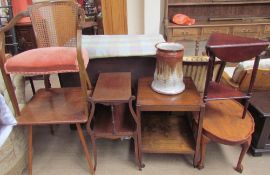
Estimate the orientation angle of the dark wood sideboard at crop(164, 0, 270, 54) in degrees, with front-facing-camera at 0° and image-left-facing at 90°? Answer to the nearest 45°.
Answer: approximately 0°

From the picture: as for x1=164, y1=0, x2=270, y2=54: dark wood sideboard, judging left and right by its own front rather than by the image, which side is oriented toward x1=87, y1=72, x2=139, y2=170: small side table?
front

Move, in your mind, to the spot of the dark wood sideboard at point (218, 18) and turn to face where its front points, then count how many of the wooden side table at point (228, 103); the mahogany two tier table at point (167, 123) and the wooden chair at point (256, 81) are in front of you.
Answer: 3

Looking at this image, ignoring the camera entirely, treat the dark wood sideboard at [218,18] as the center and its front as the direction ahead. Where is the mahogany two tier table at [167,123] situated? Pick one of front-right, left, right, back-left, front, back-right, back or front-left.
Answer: front

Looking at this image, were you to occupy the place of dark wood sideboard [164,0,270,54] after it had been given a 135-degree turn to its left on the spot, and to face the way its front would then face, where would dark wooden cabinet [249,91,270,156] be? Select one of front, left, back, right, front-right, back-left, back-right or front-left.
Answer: back-right

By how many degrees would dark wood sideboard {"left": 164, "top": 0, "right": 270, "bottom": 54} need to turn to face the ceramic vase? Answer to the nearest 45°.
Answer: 0° — it already faces it

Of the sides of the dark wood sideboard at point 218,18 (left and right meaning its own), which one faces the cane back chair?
front

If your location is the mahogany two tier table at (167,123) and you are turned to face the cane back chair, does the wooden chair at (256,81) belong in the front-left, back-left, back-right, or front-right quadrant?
back-right

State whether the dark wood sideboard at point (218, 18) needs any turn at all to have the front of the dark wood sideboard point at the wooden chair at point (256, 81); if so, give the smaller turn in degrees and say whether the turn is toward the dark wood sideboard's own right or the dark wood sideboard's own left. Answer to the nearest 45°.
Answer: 0° — it already faces it
